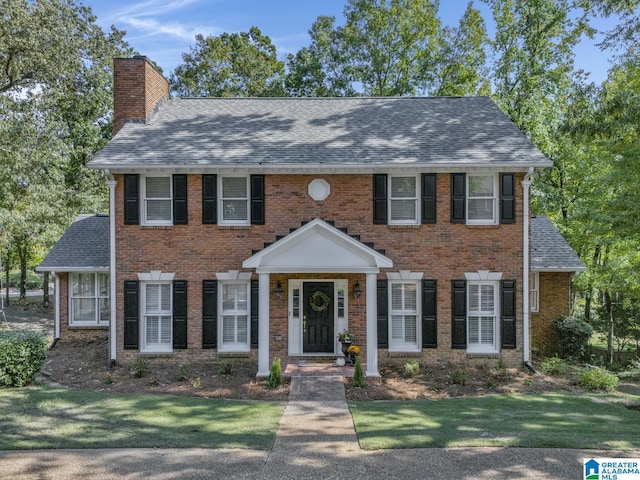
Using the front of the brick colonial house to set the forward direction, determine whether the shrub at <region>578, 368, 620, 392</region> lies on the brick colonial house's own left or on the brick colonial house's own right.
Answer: on the brick colonial house's own left

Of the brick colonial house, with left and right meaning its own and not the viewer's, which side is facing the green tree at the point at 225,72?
back

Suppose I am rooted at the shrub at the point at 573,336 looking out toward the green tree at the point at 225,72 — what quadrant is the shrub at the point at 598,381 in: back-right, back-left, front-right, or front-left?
back-left

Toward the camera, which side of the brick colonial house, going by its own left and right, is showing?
front

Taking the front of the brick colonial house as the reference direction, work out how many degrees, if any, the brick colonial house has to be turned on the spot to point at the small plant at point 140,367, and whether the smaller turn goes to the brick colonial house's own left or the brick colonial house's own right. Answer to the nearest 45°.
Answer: approximately 90° to the brick colonial house's own right
